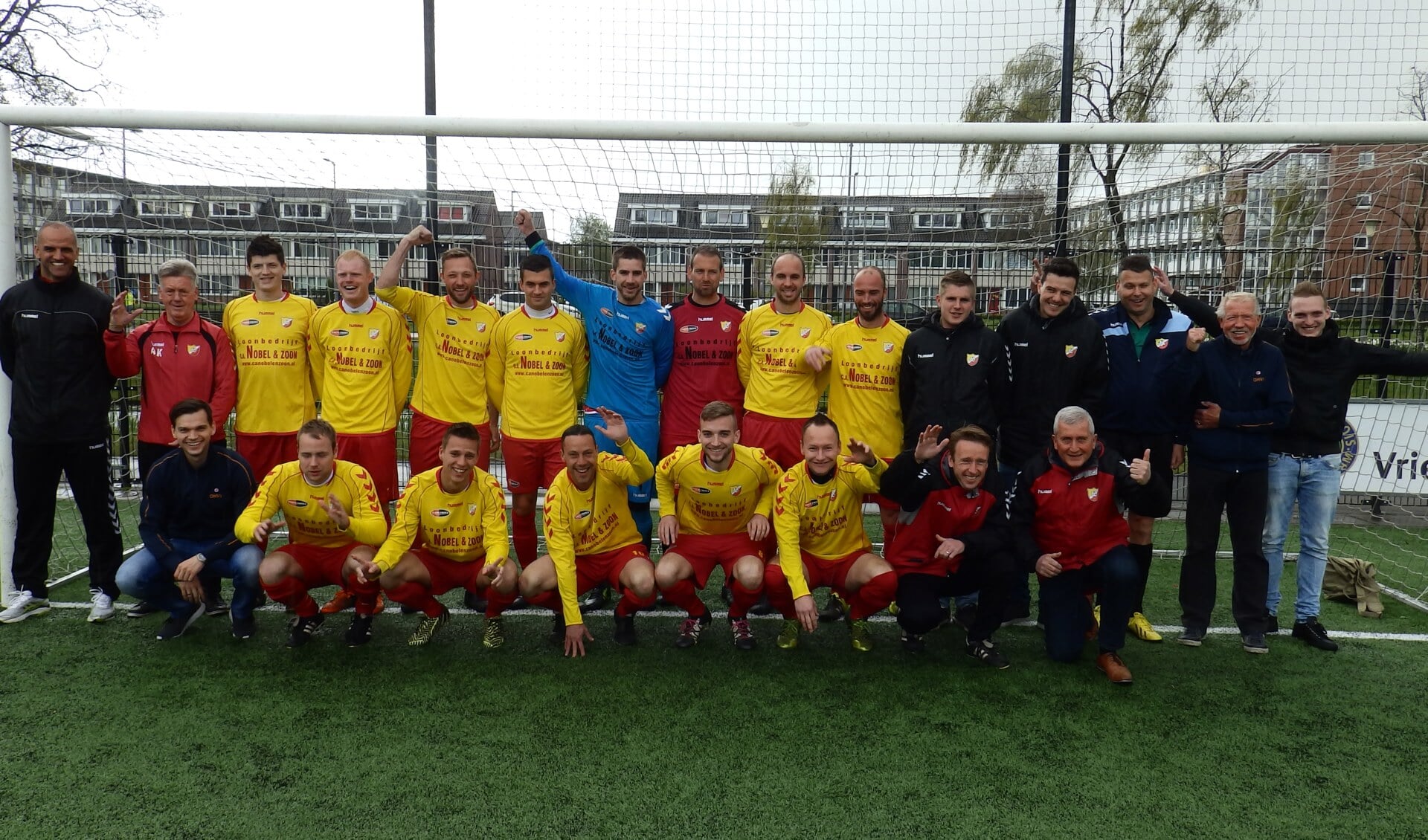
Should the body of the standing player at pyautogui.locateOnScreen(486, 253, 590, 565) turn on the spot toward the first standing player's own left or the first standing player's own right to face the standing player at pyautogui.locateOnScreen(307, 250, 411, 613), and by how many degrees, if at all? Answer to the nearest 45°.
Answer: approximately 90° to the first standing player's own right

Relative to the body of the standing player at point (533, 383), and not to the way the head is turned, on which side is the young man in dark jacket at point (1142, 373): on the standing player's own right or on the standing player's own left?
on the standing player's own left

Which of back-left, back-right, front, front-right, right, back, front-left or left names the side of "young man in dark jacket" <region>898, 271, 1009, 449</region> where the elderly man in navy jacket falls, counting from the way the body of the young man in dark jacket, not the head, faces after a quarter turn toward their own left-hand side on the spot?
front

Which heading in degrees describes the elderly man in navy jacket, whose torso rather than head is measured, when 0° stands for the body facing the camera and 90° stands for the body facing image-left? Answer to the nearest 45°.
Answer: approximately 0°

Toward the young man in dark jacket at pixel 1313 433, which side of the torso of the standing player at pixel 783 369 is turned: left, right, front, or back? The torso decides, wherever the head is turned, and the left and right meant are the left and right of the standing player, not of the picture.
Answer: left

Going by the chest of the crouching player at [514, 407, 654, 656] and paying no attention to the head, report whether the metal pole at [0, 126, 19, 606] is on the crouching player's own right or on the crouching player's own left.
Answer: on the crouching player's own right

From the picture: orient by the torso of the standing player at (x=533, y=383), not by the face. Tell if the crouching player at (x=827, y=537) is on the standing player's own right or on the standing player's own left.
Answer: on the standing player's own left

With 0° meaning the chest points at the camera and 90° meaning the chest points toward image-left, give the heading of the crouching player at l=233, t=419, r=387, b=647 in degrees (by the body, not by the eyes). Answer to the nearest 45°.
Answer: approximately 0°
